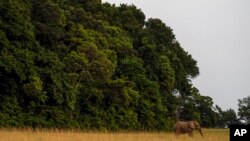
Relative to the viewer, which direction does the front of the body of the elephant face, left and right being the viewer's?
facing to the right of the viewer
